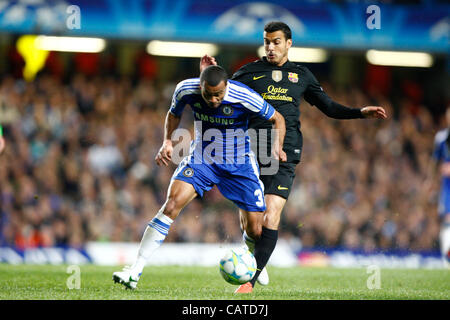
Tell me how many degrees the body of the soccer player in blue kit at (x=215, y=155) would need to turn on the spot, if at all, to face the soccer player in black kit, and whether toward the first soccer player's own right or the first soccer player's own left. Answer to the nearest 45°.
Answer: approximately 135° to the first soccer player's own left

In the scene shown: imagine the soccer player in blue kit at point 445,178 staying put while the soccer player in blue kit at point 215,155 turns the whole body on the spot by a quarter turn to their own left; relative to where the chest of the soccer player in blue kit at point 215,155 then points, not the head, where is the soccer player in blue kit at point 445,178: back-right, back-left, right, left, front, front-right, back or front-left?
front-left

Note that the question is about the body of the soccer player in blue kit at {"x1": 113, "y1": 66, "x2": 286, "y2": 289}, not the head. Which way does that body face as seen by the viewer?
toward the camera
